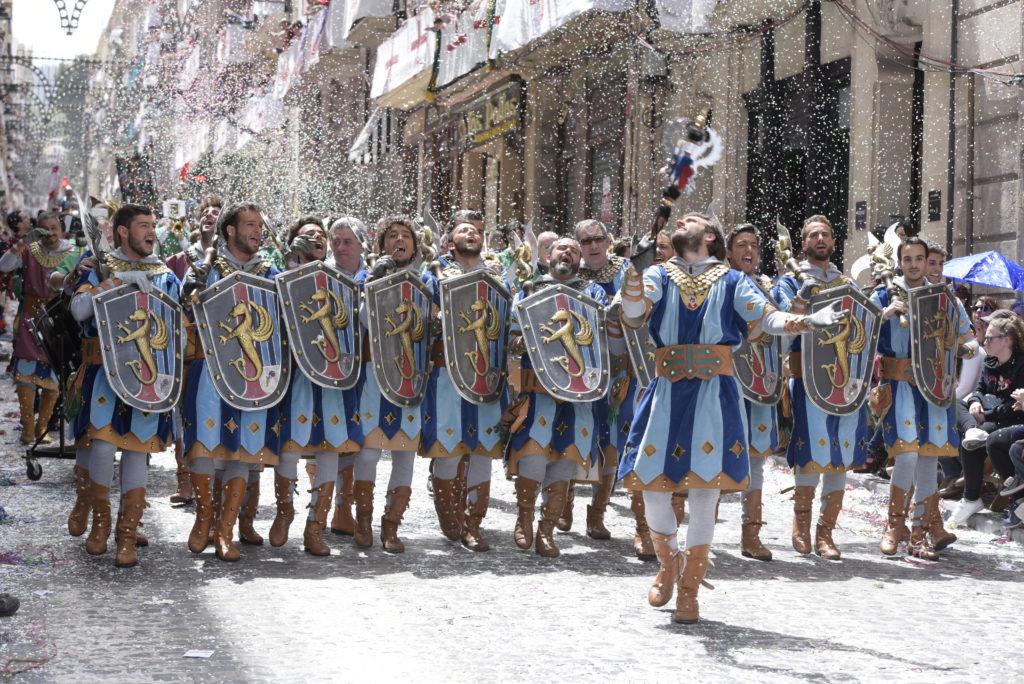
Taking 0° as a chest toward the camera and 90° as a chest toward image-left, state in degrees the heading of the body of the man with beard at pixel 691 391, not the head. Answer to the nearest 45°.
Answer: approximately 0°

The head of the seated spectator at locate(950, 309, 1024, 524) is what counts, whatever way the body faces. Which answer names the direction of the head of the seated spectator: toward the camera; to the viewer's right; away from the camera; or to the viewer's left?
to the viewer's left

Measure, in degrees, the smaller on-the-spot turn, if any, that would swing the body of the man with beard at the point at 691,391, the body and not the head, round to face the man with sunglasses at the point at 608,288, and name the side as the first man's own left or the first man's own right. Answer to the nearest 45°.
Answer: approximately 180°

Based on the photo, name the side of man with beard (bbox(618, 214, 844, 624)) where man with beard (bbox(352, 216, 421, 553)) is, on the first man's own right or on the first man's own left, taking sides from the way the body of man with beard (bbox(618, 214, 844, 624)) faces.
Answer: on the first man's own right

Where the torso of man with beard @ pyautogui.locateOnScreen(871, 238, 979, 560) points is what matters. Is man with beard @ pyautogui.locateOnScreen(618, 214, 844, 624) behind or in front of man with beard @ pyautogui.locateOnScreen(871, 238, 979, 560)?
in front

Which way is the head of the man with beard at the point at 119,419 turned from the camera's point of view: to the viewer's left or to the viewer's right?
to the viewer's right

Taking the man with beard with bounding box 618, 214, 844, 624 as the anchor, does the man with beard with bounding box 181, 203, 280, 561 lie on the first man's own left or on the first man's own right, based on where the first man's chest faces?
on the first man's own right

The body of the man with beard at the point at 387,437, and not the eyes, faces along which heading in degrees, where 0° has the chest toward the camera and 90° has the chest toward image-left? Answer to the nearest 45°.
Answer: approximately 0°

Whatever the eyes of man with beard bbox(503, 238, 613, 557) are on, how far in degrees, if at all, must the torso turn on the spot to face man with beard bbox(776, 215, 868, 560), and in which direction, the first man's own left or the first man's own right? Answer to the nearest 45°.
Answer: approximately 90° to the first man's own left
